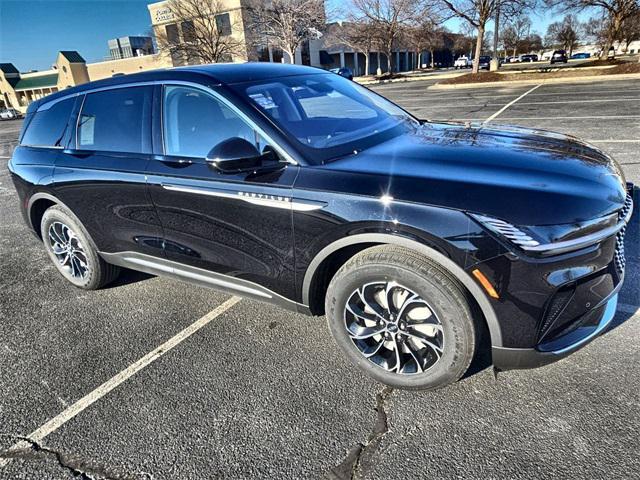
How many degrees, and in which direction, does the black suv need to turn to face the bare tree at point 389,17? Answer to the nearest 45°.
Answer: approximately 135° to its left

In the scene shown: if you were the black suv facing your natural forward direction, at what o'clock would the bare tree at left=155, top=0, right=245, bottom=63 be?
The bare tree is roughly at 7 o'clock from the black suv.

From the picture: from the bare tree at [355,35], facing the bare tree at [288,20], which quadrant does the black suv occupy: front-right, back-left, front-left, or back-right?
front-left

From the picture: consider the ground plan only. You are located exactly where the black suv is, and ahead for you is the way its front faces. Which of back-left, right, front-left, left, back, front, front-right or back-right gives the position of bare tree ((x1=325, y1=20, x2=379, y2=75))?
back-left

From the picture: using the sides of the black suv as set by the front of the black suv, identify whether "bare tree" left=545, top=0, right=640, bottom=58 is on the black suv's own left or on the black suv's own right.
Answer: on the black suv's own left

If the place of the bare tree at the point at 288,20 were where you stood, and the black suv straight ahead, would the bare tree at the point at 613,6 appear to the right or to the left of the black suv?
left

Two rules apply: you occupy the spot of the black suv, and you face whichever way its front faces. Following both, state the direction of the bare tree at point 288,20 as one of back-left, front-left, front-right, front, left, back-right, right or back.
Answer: back-left

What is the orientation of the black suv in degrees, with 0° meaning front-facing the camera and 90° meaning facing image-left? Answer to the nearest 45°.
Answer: approximately 315°
